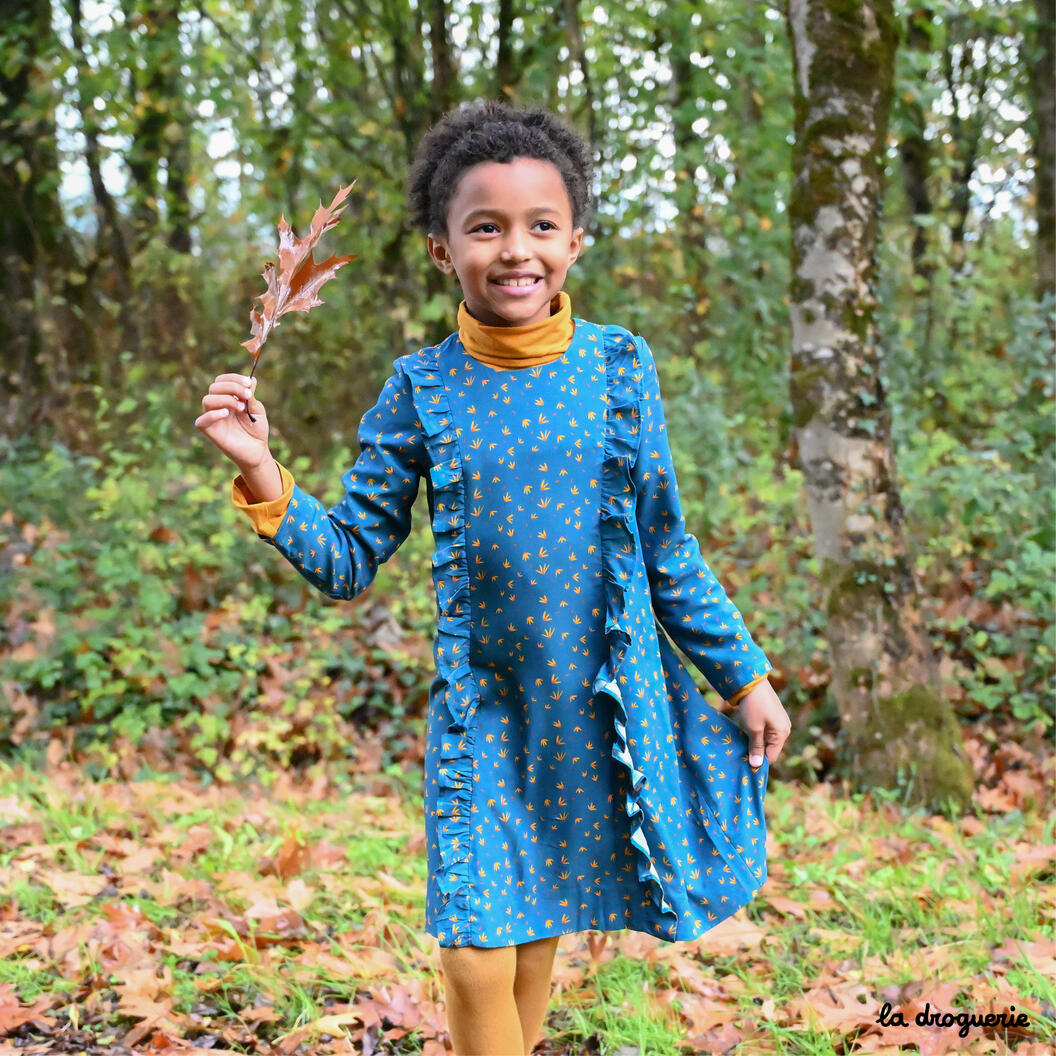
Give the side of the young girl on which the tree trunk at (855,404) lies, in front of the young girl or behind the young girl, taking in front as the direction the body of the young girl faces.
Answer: behind

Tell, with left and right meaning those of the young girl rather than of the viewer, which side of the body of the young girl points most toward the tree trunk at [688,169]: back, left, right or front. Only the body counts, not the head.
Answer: back

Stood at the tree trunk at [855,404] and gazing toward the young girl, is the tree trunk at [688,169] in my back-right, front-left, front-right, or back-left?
back-right

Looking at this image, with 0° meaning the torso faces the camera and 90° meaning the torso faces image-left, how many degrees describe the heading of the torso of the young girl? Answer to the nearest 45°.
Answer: approximately 0°

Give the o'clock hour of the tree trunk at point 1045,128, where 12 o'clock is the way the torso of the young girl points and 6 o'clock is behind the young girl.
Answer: The tree trunk is roughly at 7 o'clock from the young girl.

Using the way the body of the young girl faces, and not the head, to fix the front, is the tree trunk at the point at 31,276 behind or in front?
behind
